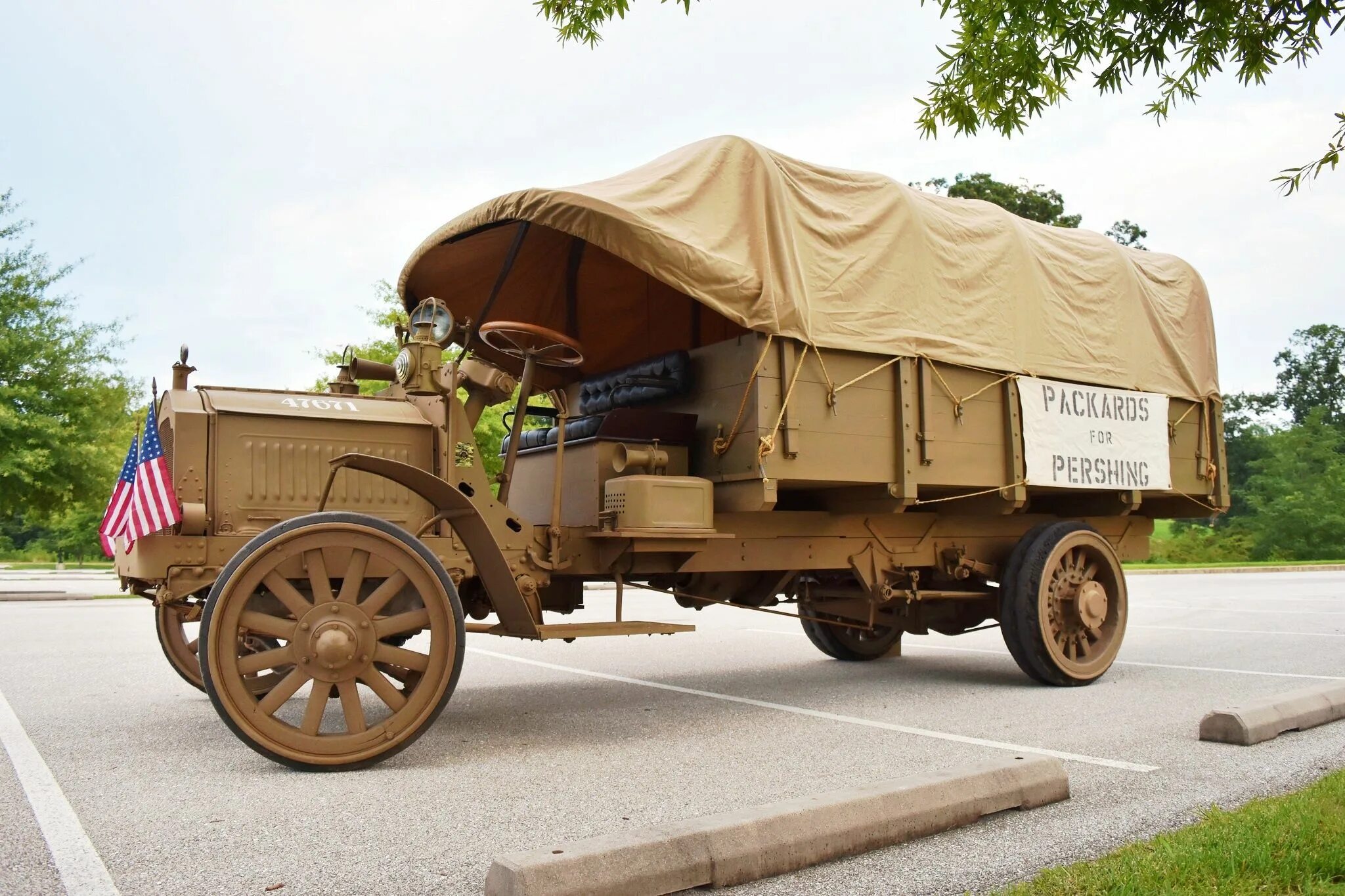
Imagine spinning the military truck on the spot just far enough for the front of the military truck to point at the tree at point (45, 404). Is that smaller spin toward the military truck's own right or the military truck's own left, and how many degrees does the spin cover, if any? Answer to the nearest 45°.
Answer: approximately 90° to the military truck's own right

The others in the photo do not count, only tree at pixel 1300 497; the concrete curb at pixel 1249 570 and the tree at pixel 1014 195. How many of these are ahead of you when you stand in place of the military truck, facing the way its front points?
0

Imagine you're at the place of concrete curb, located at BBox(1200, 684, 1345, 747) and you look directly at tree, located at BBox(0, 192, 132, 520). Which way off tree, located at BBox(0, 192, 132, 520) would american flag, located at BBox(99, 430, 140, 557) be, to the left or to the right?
left

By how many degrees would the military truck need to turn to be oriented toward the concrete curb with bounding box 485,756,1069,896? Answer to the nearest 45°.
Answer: approximately 45° to its left

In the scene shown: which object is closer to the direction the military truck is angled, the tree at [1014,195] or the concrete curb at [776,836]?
the concrete curb

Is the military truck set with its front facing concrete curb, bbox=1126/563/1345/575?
no

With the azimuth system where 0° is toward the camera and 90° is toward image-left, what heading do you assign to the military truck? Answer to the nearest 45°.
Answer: approximately 45°

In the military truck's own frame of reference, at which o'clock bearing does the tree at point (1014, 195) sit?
The tree is roughly at 5 o'clock from the military truck.

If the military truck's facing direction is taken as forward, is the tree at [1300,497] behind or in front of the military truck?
behind
